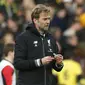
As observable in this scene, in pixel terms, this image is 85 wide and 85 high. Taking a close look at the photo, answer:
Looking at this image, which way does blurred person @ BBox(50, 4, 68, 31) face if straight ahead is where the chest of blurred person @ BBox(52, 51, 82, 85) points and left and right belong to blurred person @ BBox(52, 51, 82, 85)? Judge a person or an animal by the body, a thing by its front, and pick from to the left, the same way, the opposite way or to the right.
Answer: the opposite way

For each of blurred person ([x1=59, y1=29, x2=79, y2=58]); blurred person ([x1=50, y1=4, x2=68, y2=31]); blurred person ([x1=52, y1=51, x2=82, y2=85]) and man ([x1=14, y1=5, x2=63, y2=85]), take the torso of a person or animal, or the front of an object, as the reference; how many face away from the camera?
1

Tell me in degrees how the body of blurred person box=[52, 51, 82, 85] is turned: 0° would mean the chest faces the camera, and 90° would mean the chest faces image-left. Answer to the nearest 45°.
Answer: approximately 180°

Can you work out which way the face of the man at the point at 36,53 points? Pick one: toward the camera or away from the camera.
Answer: toward the camera

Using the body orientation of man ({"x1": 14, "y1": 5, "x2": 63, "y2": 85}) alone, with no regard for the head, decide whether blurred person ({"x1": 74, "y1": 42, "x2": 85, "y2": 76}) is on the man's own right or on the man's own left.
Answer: on the man's own left

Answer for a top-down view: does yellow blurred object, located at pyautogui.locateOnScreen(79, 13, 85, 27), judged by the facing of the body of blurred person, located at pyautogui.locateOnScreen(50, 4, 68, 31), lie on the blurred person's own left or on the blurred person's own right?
on the blurred person's own left

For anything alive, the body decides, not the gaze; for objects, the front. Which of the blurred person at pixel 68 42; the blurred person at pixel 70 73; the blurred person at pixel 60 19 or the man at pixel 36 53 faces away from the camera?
the blurred person at pixel 70 73

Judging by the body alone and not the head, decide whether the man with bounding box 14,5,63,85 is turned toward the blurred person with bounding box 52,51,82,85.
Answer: no

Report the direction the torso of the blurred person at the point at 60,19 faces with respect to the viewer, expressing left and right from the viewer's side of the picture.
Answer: facing the viewer

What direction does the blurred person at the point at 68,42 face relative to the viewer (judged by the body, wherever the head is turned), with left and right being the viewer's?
facing the viewer and to the right of the viewer

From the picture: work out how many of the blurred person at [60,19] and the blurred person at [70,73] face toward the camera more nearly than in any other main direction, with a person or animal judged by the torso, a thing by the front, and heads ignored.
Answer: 1

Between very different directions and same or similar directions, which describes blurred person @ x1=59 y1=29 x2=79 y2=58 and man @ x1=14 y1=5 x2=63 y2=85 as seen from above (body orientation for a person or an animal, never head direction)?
same or similar directions
